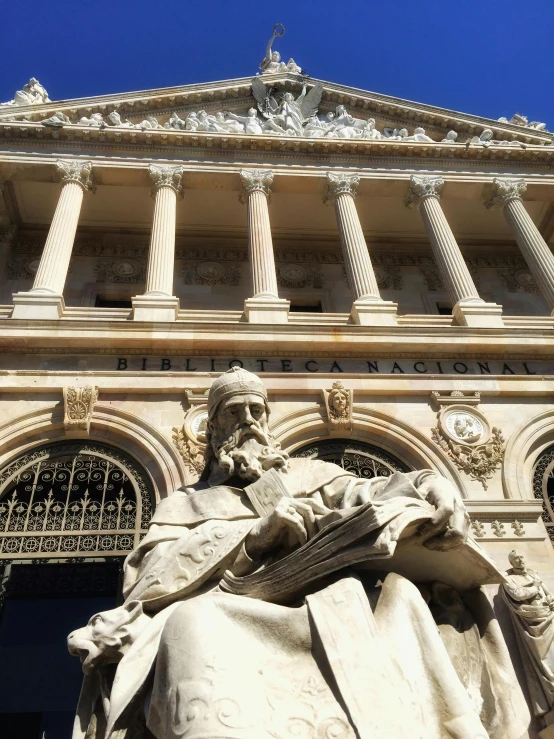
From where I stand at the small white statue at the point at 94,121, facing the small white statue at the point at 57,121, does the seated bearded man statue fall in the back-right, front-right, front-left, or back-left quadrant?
back-left

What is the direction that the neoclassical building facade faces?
toward the camera

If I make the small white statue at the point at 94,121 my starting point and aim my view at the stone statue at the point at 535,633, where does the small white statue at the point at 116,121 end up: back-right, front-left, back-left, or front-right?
front-left
